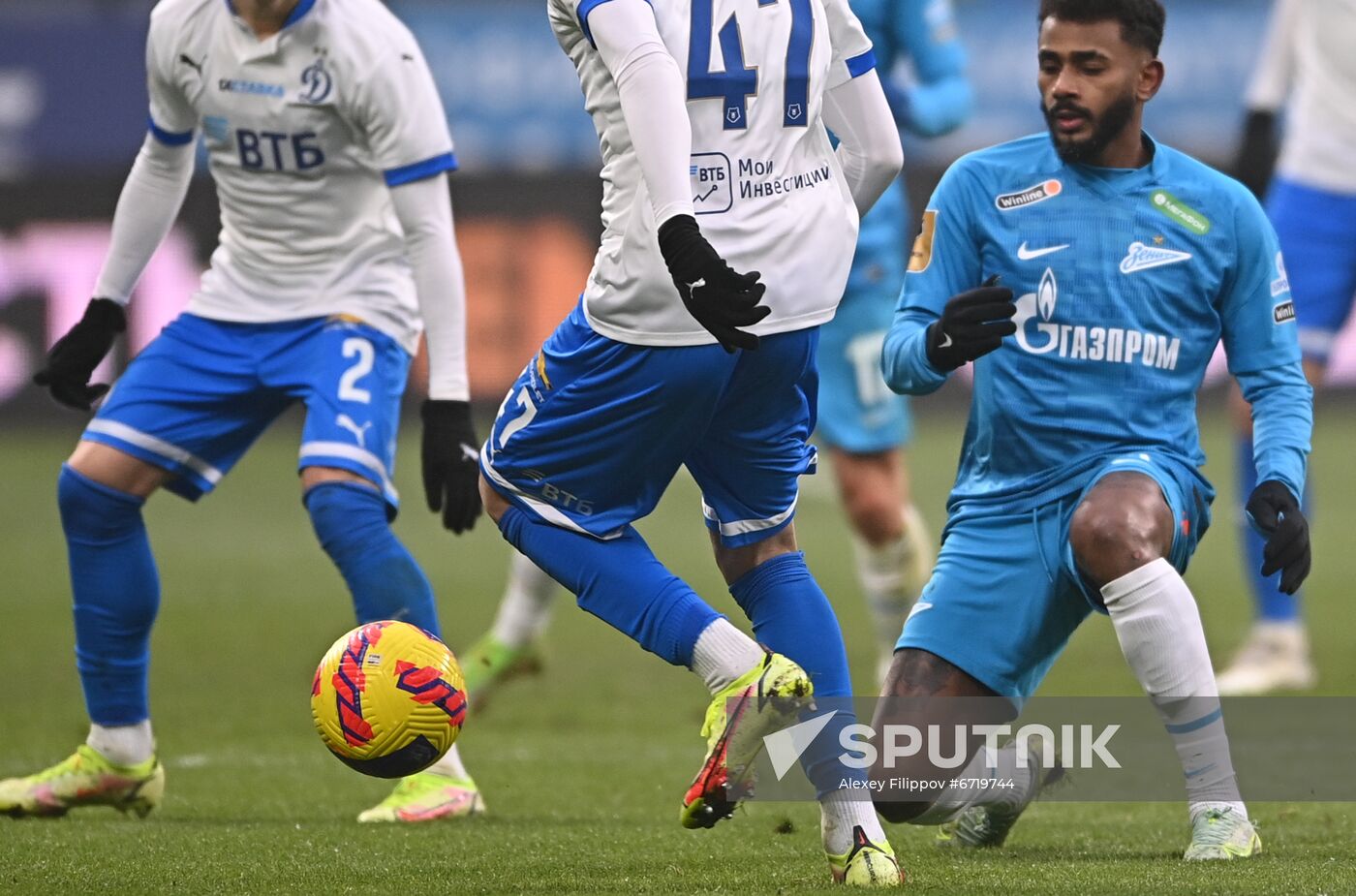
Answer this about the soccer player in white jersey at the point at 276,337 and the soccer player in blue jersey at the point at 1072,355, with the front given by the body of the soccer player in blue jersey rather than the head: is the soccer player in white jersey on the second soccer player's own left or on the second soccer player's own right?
on the second soccer player's own right

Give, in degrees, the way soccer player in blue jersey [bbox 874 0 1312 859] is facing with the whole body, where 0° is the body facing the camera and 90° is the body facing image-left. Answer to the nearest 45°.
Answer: approximately 0°

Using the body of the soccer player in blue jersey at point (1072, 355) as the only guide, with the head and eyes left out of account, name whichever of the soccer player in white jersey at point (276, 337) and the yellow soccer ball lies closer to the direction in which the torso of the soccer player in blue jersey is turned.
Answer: the yellow soccer ball

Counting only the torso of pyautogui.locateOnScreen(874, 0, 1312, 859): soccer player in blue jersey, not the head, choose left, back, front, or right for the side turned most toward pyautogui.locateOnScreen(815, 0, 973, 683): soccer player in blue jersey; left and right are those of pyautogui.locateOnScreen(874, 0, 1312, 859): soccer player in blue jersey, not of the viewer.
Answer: back

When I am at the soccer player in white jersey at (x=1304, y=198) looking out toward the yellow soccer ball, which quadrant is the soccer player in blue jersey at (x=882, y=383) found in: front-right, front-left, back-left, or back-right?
front-right

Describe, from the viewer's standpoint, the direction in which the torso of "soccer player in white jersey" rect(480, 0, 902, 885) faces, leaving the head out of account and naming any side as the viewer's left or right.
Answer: facing away from the viewer and to the left of the viewer

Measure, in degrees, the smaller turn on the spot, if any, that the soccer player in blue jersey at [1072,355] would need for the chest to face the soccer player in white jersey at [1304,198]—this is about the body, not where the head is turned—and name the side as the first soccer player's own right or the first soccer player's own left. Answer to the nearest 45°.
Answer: approximately 180°

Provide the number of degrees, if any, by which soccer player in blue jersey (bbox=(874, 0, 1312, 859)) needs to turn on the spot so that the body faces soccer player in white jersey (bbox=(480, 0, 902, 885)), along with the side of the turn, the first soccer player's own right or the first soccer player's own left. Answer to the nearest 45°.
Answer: approximately 45° to the first soccer player's own right

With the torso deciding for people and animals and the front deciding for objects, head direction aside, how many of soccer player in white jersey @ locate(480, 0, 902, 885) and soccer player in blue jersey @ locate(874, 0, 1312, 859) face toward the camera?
1

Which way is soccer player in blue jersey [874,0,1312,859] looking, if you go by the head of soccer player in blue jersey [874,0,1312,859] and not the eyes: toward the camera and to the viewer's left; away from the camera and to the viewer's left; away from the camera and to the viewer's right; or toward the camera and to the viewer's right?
toward the camera and to the viewer's left
